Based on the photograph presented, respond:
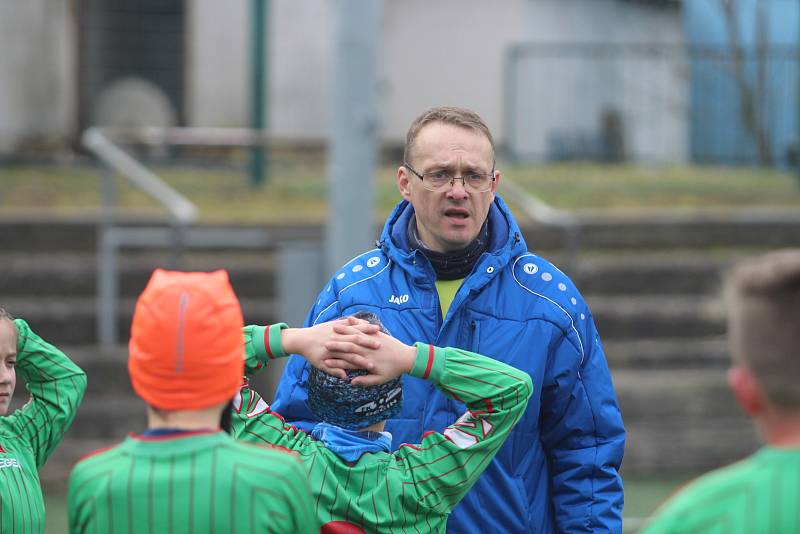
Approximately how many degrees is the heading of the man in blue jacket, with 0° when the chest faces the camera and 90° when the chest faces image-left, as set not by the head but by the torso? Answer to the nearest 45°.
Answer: approximately 0°

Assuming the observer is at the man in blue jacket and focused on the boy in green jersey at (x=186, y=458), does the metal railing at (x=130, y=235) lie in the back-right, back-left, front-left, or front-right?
back-right

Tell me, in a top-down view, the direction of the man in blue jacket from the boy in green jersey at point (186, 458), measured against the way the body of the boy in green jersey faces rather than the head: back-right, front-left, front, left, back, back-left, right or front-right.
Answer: front-right

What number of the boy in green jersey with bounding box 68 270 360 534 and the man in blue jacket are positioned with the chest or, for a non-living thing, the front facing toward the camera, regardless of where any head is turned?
1

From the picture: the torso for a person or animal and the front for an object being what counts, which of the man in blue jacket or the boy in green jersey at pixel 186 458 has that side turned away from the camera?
the boy in green jersey

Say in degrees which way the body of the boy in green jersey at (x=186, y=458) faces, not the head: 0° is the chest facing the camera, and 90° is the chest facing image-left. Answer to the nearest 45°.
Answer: approximately 180°

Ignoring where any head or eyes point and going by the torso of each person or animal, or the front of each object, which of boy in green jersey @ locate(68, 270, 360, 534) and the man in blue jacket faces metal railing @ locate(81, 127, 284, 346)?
the boy in green jersey

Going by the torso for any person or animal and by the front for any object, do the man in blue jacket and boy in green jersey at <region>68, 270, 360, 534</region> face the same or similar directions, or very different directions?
very different directions

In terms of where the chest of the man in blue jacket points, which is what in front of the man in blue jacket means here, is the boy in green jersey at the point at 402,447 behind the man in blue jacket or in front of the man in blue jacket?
in front

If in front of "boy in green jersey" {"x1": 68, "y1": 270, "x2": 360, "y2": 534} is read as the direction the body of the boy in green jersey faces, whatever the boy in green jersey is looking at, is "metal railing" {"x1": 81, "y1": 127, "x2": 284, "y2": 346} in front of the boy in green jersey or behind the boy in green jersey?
in front

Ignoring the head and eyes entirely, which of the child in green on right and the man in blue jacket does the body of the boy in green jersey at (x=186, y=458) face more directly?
the man in blue jacket

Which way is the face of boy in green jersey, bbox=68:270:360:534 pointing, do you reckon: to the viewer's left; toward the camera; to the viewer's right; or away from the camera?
away from the camera
